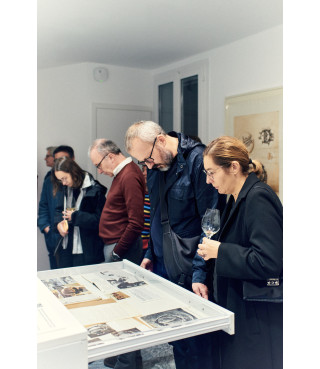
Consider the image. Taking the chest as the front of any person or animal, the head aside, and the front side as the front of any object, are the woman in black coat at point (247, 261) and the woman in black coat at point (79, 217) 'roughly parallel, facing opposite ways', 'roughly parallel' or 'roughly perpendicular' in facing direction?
roughly perpendicular

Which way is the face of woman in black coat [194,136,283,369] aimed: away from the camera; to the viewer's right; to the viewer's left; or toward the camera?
to the viewer's left

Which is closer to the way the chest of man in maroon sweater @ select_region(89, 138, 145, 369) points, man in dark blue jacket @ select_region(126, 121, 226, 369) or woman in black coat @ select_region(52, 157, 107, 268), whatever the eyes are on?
the woman in black coat

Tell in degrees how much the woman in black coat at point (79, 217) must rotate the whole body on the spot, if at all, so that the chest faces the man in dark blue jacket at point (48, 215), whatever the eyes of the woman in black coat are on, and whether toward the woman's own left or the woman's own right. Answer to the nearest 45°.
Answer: approximately 90° to the woman's own right

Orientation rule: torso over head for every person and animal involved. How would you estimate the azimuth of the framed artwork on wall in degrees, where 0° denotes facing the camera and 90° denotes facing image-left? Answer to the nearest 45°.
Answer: approximately 45°

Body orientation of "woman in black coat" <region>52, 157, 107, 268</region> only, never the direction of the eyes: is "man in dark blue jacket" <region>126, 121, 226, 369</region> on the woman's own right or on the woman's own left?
on the woman's own left

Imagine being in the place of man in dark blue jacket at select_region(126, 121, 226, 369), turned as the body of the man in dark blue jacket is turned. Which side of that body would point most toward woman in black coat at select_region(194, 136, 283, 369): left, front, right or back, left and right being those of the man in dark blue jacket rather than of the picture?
left

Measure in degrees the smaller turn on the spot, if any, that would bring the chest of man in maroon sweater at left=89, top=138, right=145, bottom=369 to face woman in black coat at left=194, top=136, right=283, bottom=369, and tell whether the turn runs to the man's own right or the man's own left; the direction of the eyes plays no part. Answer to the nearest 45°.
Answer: approximately 90° to the man's own left

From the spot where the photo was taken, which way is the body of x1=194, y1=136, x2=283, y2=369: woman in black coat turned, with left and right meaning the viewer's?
facing to the left of the viewer

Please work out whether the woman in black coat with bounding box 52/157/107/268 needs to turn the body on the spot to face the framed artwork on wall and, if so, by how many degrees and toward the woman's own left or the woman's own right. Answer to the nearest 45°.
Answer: approximately 135° to the woman's own left

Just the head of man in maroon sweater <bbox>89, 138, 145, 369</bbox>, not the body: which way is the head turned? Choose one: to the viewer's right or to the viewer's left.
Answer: to the viewer's left

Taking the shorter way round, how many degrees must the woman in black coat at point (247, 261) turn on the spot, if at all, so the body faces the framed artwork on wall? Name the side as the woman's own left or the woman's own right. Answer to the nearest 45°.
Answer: approximately 90° to the woman's own right
